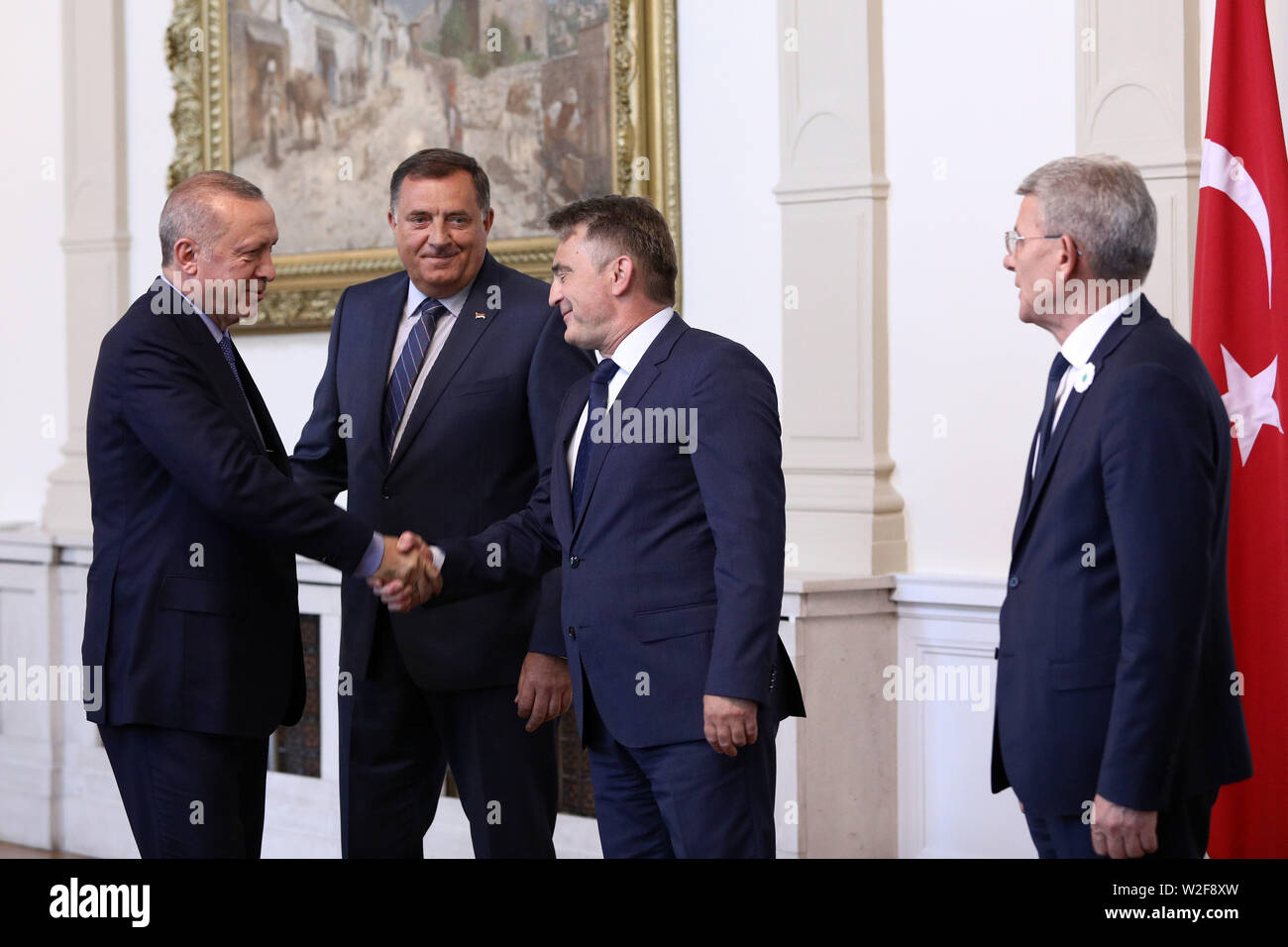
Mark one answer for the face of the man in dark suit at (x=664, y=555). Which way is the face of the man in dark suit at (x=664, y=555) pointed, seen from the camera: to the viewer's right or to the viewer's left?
to the viewer's left

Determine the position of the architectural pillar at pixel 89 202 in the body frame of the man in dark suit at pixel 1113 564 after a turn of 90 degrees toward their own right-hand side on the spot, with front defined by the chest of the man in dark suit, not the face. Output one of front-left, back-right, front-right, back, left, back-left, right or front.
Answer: front-left

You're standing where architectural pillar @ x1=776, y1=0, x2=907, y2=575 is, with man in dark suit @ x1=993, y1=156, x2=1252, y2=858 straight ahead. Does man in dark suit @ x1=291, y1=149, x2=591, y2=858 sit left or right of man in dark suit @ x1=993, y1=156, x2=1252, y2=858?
right

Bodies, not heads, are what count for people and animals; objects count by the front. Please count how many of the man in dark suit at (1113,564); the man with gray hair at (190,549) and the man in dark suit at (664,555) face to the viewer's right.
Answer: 1

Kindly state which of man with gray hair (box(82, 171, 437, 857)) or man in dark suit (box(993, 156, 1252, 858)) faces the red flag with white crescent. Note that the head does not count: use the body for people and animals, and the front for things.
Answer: the man with gray hair

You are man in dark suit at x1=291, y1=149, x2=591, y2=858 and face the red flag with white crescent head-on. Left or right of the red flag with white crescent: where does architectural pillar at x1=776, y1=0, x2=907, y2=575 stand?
left

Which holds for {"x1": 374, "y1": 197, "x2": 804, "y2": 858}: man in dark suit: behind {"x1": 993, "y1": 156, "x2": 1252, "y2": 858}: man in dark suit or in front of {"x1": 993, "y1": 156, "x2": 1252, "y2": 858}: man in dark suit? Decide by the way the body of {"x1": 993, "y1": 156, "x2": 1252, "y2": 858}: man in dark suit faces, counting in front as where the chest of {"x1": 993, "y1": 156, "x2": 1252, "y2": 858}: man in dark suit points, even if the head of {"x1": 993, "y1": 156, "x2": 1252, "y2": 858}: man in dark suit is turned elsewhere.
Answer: in front

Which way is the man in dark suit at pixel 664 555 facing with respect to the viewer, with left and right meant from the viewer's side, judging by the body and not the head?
facing the viewer and to the left of the viewer

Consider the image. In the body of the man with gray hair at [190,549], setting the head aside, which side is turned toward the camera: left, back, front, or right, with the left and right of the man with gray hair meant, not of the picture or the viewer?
right

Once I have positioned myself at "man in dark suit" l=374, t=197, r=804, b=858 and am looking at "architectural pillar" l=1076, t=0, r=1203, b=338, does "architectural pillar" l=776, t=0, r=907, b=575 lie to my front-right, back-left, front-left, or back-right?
front-left

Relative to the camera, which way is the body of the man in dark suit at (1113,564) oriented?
to the viewer's left

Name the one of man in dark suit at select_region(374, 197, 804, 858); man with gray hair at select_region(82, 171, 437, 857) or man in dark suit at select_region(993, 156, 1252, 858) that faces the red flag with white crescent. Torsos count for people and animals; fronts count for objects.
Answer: the man with gray hair

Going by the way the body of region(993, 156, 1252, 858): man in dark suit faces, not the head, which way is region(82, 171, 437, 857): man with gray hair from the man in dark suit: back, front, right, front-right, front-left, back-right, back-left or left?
front

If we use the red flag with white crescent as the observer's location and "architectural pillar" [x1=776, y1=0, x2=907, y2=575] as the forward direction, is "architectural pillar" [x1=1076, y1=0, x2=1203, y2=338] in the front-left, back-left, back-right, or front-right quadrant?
front-right

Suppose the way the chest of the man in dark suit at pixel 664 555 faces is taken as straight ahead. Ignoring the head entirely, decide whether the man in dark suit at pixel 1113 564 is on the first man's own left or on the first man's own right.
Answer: on the first man's own left

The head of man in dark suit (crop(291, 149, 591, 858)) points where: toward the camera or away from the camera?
toward the camera

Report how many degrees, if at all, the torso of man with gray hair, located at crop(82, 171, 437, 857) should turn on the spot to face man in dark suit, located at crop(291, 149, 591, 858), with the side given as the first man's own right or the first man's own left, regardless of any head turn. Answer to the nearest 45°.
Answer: approximately 45° to the first man's own left
